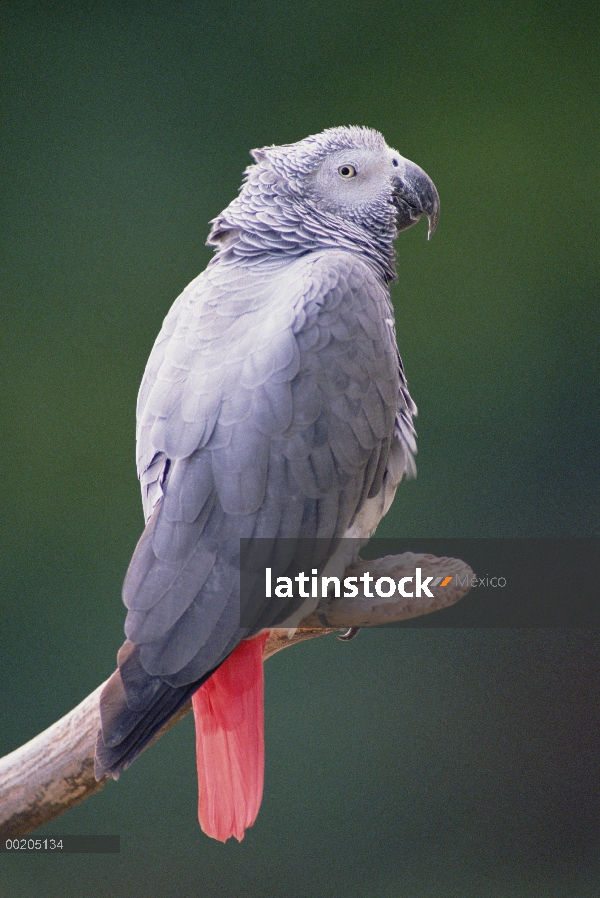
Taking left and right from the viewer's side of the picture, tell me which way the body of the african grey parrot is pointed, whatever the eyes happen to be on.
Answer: facing away from the viewer and to the right of the viewer
